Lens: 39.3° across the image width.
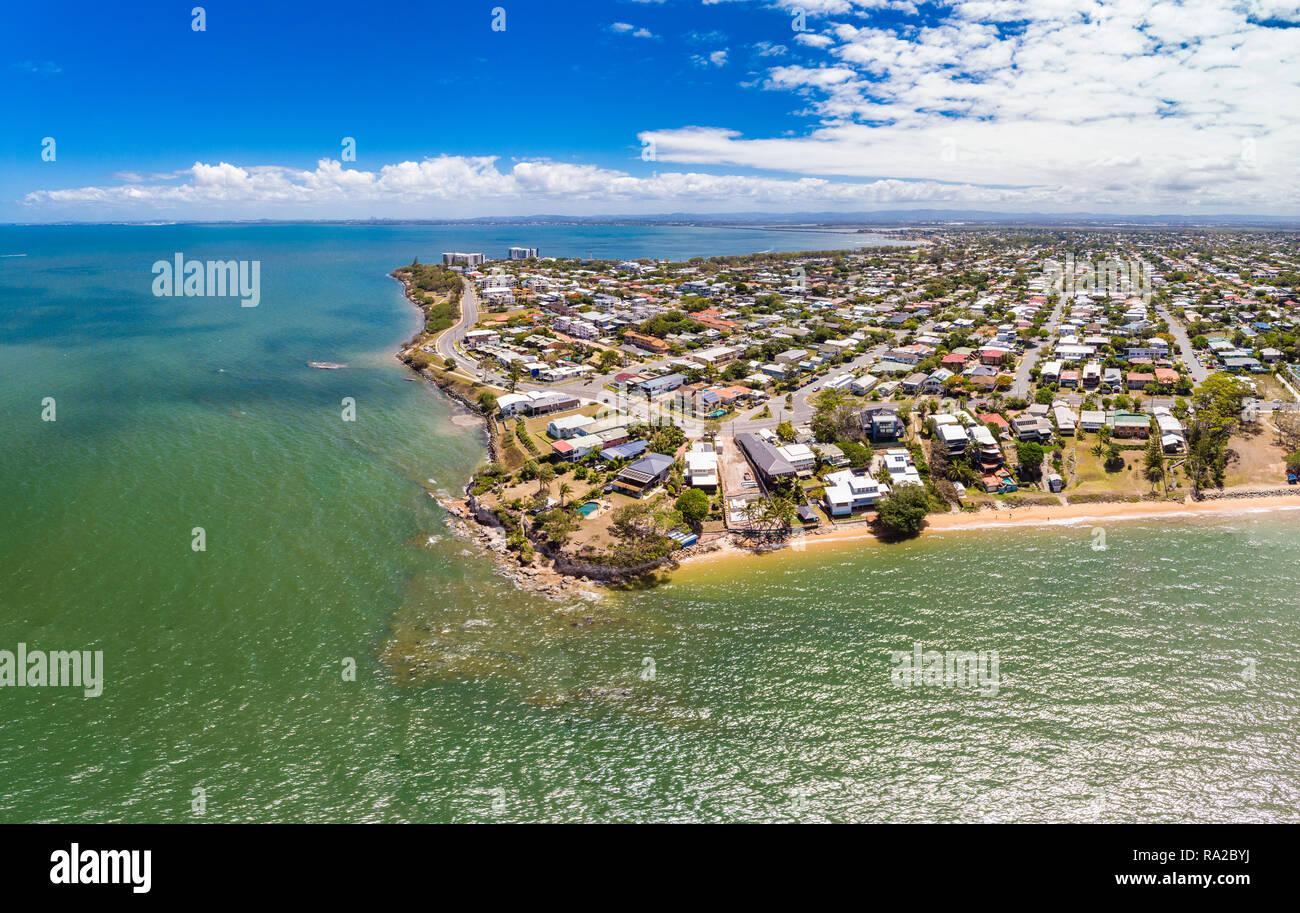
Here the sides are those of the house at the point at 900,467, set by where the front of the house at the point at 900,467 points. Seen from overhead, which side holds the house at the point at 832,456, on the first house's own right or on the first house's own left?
on the first house's own right

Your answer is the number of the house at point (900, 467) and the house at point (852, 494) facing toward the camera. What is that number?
2

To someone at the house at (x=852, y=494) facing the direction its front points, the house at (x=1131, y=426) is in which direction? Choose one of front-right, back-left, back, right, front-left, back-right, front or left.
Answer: back-left

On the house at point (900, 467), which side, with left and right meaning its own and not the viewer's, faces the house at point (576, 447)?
right

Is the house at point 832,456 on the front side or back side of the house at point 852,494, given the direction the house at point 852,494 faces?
on the back side

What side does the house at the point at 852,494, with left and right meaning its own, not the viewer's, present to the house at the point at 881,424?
back

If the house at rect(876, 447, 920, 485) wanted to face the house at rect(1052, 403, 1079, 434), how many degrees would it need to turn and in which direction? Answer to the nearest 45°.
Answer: approximately 135° to its left

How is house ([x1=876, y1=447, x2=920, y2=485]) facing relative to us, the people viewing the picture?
facing the viewer

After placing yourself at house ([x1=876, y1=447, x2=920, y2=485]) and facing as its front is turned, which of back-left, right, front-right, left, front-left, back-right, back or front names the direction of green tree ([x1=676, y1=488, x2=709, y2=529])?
front-right
